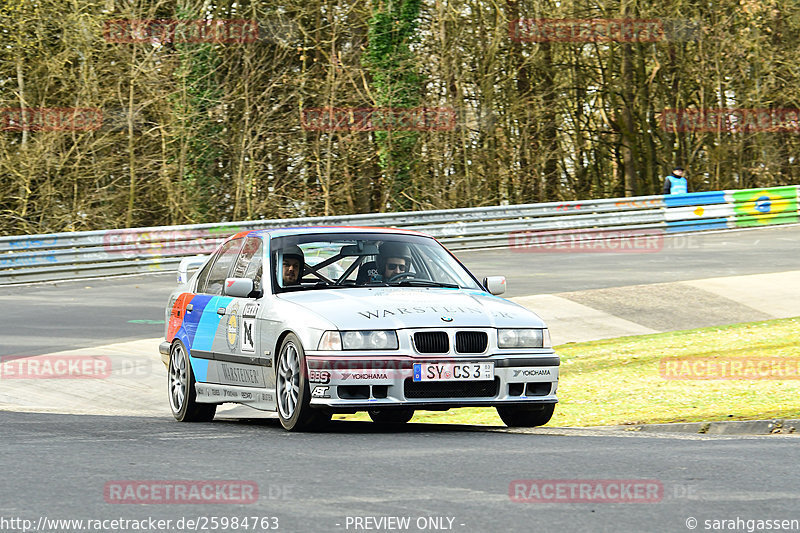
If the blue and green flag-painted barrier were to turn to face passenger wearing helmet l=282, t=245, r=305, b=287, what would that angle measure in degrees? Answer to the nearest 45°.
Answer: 0° — it already faces them

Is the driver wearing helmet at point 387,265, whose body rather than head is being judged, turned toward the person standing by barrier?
no

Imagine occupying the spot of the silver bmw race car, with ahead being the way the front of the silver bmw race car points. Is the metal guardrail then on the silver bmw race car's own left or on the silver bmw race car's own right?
on the silver bmw race car's own left

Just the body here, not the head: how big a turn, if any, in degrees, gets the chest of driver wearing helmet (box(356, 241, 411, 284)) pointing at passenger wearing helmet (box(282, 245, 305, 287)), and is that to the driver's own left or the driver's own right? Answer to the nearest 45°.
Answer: approximately 135° to the driver's own right

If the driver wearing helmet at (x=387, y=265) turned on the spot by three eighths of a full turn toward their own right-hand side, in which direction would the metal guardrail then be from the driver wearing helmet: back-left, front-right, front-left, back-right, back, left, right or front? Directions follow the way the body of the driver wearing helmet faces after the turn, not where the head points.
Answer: right

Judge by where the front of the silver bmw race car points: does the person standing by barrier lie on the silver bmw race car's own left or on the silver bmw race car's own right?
on the silver bmw race car's own left

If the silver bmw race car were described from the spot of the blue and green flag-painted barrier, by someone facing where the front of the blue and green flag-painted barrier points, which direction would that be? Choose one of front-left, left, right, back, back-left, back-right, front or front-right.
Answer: front

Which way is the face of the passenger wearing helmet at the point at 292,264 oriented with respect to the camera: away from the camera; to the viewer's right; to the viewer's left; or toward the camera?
toward the camera

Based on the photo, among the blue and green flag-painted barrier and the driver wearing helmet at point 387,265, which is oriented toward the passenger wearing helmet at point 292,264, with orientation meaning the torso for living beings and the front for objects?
the blue and green flag-painted barrier

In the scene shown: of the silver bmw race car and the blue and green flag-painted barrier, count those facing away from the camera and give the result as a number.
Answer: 0

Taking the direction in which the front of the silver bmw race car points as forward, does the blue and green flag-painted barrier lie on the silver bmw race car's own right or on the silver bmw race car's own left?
on the silver bmw race car's own left

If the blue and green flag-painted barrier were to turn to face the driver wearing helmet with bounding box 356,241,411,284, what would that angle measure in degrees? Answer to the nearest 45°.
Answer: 0° — it already faces them

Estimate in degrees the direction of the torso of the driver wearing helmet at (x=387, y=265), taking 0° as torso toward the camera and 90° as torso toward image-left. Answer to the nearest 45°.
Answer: approximately 315°

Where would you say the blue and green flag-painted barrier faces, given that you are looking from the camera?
facing the viewer
